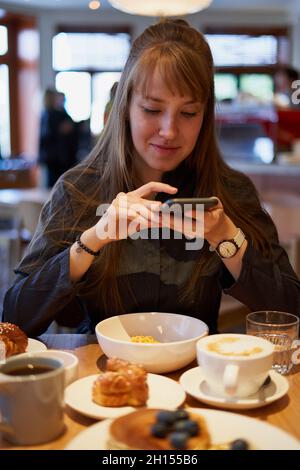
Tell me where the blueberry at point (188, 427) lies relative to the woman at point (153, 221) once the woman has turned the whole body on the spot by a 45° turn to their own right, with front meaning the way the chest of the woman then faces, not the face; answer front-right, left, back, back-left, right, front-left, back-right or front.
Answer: front-left

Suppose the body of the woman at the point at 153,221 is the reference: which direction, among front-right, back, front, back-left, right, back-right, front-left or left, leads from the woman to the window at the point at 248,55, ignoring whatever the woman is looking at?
back

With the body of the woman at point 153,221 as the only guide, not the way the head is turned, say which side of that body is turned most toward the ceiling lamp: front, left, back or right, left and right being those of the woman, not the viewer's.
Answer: back

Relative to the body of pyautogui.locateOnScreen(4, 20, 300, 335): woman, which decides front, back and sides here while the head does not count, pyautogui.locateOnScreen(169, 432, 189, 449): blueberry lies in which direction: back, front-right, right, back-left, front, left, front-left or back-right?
front

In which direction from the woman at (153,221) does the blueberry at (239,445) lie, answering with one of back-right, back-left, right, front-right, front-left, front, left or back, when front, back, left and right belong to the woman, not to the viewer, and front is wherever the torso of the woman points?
front

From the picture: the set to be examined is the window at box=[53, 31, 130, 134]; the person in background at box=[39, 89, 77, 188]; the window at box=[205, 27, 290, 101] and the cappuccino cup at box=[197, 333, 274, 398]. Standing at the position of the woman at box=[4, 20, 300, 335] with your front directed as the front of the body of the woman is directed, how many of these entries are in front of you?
1

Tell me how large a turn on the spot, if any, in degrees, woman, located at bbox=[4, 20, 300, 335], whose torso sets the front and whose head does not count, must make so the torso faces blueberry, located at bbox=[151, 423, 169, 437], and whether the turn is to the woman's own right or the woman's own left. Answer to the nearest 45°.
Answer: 0° — they already face it

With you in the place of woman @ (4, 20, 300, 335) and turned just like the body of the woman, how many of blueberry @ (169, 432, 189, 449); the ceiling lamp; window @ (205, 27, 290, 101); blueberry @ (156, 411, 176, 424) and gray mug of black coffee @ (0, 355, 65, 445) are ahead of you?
3

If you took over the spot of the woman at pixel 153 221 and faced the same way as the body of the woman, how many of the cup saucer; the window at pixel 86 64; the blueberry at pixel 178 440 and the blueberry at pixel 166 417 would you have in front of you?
3

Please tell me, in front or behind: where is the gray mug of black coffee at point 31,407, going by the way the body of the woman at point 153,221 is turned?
in front

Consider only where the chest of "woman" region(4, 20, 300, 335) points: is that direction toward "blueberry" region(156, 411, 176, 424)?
yes

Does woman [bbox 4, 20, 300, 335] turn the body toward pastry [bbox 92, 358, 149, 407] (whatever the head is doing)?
yes

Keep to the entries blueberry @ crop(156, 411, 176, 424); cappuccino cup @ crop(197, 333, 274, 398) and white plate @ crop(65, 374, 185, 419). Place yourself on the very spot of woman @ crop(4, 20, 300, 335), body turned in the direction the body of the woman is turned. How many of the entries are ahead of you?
3

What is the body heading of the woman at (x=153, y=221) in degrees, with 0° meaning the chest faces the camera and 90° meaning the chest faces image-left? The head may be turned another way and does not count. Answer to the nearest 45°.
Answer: approximately 0°
